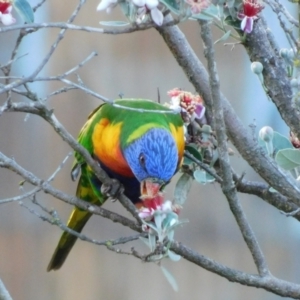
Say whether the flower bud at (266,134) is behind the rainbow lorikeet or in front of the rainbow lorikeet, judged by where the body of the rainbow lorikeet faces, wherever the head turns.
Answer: in front

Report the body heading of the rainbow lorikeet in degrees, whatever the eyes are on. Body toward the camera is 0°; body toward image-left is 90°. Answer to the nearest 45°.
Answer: approximately 315°

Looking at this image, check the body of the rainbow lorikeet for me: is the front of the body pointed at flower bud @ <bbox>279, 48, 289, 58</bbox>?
no

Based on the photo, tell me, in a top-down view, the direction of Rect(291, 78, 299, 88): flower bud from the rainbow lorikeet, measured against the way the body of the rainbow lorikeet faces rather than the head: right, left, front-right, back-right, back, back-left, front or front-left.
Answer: left

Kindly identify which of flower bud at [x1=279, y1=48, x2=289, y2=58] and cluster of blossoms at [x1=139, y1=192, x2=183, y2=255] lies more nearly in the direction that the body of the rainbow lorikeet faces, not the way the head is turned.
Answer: the cluster of blossoms

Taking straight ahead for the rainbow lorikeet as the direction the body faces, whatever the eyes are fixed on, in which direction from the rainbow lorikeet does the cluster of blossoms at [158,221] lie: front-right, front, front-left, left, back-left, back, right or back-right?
front-right
